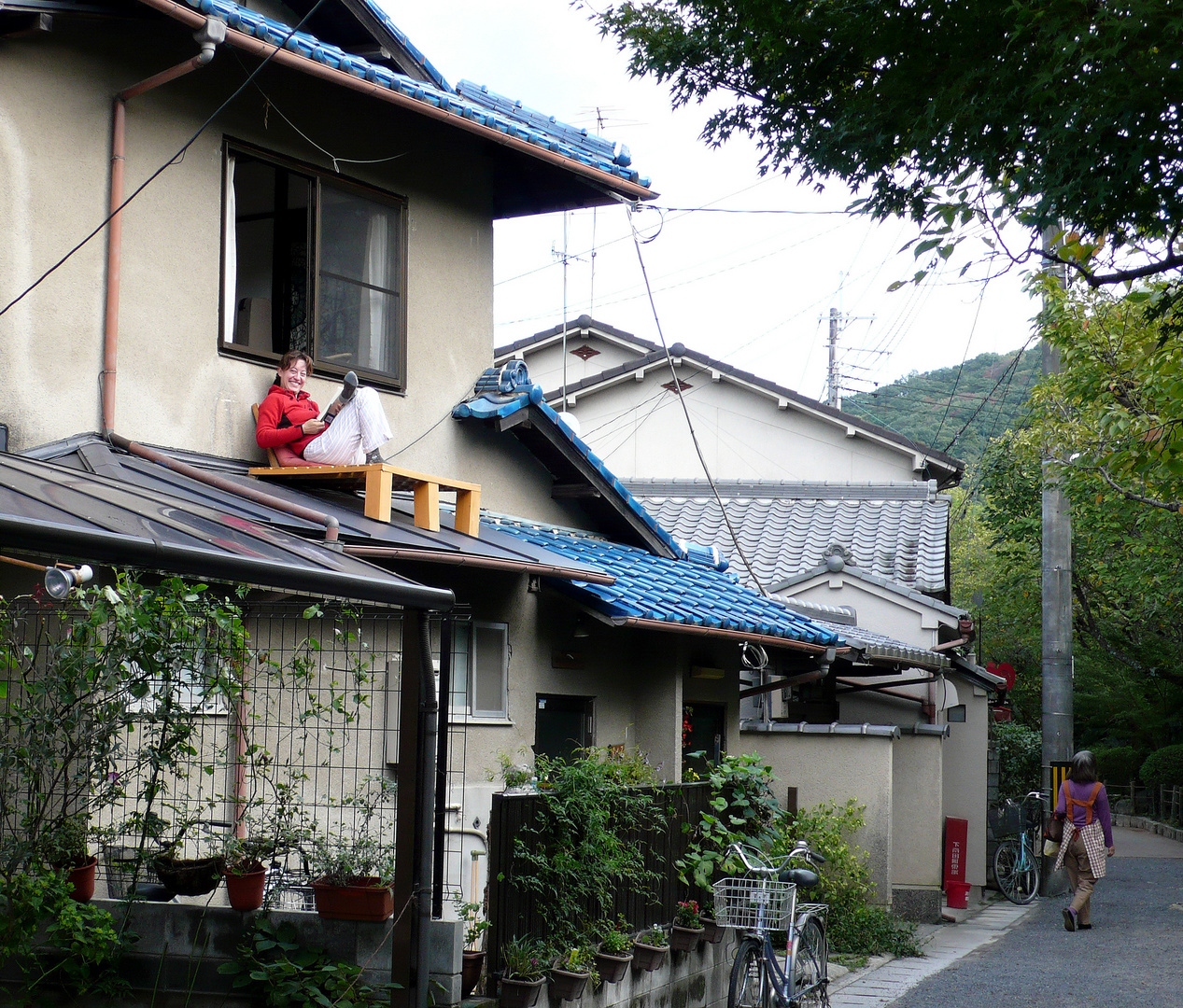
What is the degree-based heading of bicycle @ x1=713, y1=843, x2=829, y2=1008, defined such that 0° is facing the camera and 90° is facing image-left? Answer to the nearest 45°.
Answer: approximately 45°

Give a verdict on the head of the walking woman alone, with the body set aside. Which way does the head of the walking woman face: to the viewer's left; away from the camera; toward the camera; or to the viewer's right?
away from the camera

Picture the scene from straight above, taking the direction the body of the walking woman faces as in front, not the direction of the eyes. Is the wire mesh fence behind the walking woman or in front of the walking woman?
behind

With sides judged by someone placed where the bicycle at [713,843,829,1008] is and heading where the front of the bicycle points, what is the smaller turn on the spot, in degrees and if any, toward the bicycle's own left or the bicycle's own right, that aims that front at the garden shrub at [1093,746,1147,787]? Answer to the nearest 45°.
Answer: approximately 135° to the bicycle's own right

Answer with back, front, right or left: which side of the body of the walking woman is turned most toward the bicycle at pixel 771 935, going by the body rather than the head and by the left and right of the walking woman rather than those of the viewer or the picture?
back

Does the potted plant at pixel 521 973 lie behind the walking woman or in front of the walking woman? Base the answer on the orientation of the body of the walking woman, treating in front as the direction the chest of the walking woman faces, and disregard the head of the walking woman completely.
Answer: behind

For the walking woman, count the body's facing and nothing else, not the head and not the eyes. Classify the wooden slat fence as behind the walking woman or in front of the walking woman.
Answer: behind

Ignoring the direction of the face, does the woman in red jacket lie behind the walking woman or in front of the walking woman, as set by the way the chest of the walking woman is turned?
behind

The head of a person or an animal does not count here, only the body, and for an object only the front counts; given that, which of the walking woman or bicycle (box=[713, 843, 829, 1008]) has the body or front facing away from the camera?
the walking woman

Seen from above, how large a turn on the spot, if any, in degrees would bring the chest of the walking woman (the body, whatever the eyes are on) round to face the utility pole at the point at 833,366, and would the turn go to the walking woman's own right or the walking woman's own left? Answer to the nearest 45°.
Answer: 0° — they already face it

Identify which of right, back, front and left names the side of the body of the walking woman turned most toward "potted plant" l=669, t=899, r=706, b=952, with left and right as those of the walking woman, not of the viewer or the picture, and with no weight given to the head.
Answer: back

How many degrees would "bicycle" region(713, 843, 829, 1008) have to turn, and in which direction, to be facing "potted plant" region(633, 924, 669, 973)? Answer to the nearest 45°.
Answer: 0° — it already faces it

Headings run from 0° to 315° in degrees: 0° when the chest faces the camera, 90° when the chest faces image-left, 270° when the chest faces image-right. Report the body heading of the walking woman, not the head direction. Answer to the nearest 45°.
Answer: approximately 180°

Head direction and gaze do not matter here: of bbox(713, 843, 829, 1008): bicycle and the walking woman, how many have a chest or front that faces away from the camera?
1
